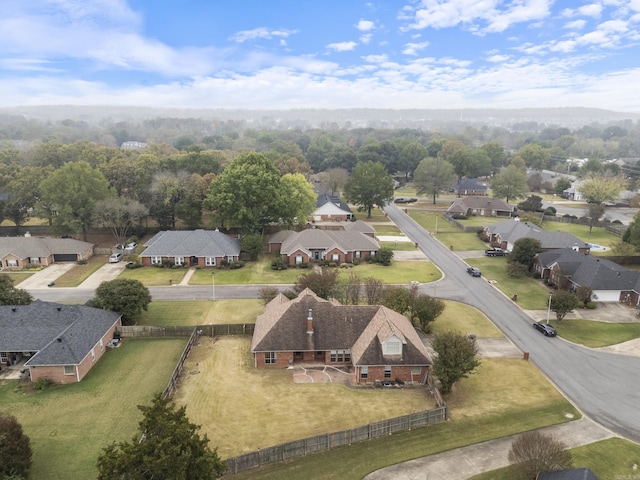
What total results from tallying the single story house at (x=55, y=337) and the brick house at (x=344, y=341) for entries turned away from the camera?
2

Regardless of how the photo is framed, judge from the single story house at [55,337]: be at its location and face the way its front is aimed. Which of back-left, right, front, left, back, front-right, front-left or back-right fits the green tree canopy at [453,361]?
back-right

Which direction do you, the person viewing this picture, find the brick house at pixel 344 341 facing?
facing away from the viewer

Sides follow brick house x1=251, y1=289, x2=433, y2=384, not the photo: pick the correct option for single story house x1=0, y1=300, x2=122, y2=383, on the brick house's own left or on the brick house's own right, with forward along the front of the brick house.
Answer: on the brick house's own left

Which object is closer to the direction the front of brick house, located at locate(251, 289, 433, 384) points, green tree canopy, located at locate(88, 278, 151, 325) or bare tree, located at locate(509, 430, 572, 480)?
the green tree canopy

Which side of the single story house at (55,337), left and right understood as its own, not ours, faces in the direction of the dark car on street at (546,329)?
right

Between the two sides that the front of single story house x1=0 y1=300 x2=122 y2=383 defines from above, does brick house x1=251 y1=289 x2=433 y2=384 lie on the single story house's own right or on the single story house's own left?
on the single story house's own right

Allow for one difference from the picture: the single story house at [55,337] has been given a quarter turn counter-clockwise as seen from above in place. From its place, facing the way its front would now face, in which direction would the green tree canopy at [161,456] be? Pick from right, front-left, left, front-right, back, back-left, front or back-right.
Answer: left

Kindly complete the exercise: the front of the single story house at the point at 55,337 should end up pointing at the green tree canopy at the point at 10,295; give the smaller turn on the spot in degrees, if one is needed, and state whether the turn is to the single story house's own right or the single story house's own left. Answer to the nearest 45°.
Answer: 0° — it already faces it

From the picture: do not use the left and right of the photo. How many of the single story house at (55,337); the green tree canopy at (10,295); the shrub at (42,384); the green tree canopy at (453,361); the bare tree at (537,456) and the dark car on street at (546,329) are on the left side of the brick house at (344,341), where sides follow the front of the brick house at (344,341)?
3

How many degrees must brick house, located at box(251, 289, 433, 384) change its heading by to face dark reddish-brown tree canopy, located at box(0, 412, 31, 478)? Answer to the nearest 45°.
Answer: approximately 135° to its left

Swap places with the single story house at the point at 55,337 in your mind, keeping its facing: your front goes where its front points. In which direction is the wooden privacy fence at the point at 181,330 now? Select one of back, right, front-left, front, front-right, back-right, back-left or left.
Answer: right

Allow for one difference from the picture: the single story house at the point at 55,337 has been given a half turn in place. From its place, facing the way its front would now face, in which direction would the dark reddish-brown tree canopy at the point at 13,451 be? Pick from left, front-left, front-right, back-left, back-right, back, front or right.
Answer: front

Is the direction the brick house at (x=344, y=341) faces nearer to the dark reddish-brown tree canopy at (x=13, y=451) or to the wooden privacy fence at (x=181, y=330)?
the wooden privacy fence

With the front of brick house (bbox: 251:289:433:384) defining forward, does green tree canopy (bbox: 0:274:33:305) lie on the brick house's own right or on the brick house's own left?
on the brick house's own left

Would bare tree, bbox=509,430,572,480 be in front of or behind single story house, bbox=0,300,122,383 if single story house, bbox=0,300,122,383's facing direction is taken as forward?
behind

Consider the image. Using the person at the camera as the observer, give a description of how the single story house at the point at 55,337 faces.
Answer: facing away from the viewer
